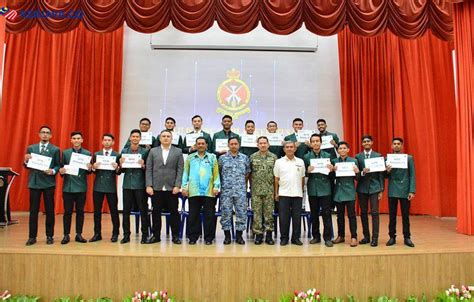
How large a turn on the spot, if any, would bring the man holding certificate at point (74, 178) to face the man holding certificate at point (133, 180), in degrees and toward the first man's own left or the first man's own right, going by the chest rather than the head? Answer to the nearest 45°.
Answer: approximately 90° to the first man's own left

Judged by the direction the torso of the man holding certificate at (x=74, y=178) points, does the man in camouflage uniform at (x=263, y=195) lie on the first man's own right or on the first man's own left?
on the first man's own left

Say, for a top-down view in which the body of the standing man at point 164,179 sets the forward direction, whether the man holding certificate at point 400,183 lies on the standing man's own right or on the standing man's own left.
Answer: on the standing man's own left

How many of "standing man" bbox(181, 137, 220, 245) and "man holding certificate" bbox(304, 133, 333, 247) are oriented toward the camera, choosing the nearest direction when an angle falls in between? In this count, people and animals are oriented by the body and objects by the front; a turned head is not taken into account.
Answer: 2

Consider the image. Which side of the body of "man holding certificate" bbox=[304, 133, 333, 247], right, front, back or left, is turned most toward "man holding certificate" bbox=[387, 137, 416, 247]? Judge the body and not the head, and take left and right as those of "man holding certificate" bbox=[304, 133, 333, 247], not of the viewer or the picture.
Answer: left

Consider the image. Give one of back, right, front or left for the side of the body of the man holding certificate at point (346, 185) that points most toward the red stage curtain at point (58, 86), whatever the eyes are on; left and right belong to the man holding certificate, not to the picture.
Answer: right

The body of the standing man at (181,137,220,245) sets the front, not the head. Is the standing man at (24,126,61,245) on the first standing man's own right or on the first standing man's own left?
on the first standing man's own right

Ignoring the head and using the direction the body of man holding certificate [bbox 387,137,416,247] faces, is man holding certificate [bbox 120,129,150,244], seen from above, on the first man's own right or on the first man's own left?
on the first man's own right

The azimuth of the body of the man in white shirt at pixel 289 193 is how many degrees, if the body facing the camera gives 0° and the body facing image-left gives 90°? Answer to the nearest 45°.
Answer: approximately 0°
